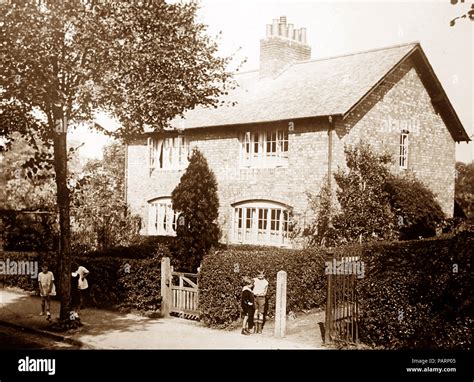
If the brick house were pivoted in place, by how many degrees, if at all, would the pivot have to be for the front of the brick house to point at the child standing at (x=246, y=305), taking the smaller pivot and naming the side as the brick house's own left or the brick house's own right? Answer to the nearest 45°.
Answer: approximately 45° to the brick house's own left

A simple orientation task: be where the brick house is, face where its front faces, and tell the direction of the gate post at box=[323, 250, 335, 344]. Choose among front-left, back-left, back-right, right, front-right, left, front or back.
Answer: front-left

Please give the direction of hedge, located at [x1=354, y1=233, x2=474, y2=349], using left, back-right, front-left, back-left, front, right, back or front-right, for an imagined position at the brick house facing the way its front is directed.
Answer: front-left

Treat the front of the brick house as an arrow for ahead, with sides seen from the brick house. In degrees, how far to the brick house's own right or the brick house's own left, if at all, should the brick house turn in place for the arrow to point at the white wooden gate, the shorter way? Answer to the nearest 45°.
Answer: approximately 45° to the brick house's own left

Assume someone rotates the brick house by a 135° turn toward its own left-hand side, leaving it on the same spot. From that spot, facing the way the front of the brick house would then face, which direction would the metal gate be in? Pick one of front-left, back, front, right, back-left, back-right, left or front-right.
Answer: right

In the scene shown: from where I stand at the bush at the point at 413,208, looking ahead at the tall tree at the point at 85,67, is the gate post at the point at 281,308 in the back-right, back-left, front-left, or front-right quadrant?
front-left

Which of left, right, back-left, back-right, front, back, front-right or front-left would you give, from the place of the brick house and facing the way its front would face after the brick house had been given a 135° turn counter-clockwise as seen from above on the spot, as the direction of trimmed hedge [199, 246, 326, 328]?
right

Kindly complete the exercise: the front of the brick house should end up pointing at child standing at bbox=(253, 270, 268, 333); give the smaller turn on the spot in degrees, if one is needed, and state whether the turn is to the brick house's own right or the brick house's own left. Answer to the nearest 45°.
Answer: approximately 45° to the brick house's own left

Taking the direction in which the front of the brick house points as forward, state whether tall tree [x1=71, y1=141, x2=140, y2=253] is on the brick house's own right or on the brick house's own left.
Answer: on the brick house's own right

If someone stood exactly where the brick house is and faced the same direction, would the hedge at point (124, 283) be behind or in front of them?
in front

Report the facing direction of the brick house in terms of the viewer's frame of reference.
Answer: facing the viewer and to the left of the viewer

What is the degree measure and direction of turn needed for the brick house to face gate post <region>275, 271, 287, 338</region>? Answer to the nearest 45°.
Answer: approximately 45° to its left

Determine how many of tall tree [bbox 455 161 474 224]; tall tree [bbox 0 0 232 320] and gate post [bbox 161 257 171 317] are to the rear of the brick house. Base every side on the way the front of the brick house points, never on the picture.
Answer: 1
